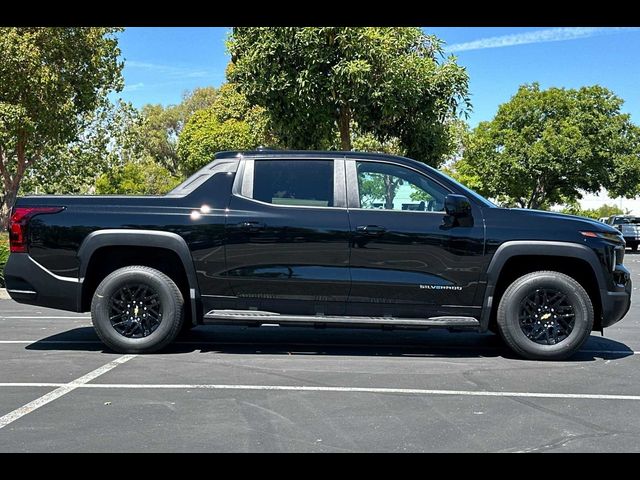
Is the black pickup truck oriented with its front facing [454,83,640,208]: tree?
no

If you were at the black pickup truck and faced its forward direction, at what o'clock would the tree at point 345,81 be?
The tree is roughly at 9 o'clock from the black pickup truck.

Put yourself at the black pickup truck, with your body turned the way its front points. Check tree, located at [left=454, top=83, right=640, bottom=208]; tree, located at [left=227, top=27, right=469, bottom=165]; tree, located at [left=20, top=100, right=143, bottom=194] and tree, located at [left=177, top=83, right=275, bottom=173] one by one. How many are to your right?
0

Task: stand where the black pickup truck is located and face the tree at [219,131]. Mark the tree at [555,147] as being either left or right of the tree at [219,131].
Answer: right

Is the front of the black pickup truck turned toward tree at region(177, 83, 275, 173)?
no

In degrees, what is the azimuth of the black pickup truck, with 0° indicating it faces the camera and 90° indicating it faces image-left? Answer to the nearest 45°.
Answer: approximately 270°

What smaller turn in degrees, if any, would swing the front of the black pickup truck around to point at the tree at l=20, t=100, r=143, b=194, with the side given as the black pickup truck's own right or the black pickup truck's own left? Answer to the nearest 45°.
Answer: approximately 90° to the black pickup truck's own left
